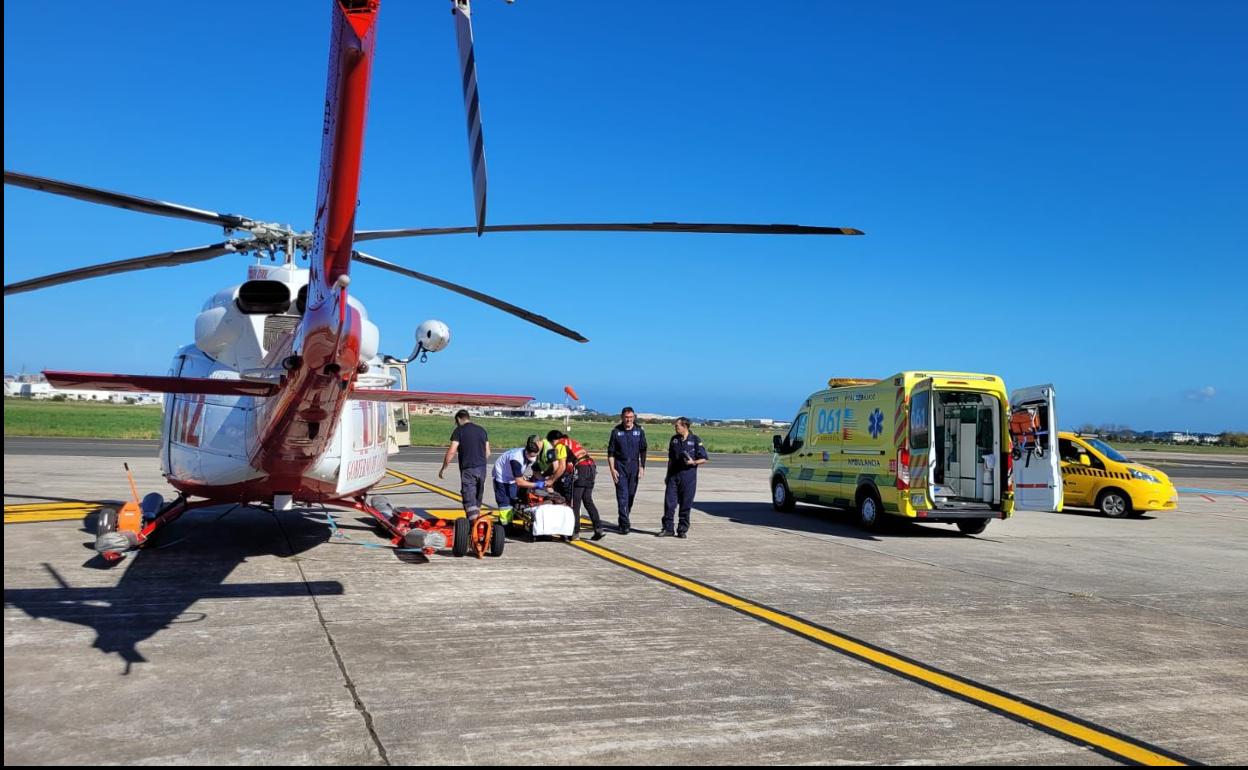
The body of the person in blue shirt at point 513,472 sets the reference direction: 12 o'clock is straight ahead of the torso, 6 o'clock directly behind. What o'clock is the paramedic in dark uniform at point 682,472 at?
The paramedic in dark uniform is roughly at 12 o'clock from the person in blue shirt.

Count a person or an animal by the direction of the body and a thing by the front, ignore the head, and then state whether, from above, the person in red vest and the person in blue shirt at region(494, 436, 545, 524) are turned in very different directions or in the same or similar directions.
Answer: very different directions

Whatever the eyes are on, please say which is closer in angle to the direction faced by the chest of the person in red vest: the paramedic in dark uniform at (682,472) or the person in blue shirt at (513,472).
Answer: the person in blue shirt

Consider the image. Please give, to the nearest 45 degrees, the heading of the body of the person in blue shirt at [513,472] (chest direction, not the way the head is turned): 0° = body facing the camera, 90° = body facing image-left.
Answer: approximately 270°

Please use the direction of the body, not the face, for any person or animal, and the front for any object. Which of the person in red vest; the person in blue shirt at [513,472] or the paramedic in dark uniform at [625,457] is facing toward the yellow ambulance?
the person in blue shirt

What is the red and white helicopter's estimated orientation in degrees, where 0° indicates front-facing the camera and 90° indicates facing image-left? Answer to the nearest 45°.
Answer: approximately 180°

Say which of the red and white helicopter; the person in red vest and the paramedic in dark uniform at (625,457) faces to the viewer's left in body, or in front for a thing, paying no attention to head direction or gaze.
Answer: the person in red vest

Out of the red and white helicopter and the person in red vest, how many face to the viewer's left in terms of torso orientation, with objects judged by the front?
1

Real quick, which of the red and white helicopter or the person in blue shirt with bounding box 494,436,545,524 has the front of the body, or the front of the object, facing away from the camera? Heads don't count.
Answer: the red and white helicopter

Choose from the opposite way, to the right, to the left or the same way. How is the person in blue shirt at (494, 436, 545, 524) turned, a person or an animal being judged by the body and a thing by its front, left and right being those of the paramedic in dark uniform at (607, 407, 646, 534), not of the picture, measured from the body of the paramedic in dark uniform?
to the left

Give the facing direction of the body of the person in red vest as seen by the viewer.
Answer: to the viewer's left
